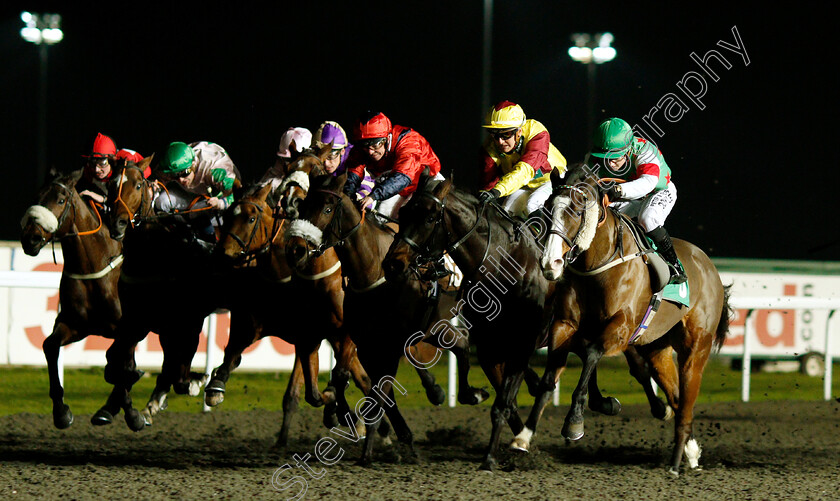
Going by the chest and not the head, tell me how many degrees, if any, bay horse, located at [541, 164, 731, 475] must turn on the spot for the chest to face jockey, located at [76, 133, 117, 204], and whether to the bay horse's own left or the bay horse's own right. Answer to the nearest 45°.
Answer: approximately 45° to the bay horse's own right

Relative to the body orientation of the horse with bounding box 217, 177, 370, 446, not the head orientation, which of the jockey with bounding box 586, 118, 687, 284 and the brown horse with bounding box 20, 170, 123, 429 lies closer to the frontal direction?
the brown horse

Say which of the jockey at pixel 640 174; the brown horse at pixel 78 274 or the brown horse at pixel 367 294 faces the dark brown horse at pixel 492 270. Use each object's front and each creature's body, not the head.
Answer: the jockey

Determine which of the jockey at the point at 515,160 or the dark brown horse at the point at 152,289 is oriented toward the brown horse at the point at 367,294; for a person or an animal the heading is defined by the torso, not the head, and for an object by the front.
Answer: the jockey
